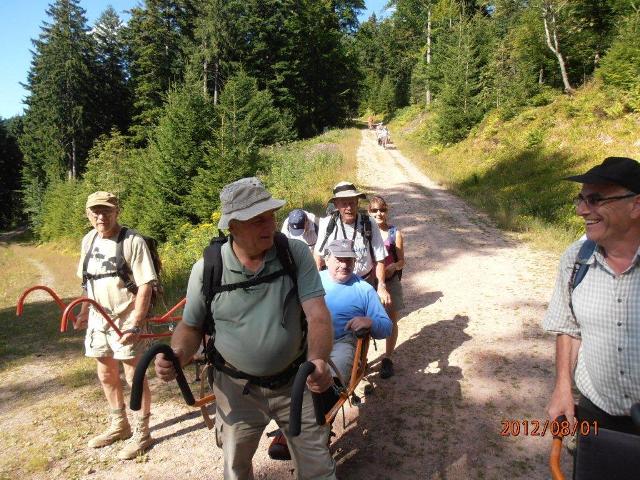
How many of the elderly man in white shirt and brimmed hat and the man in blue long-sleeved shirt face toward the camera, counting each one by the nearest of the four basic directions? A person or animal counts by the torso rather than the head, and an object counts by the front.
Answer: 2

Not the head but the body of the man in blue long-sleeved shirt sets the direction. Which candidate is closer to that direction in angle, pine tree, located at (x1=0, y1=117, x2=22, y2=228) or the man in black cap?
the man in black cap

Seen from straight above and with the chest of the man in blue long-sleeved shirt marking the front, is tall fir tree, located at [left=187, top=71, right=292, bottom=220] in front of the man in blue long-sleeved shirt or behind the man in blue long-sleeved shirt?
behind

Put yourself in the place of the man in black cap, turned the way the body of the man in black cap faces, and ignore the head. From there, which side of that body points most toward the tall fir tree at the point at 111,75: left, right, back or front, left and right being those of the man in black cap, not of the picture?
right

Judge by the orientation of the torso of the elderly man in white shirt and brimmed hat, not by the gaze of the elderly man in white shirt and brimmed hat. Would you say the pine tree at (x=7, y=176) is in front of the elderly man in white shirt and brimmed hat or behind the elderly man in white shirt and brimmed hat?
behind

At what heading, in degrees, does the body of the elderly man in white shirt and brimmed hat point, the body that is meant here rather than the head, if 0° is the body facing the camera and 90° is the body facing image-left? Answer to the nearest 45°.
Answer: approximately 0°

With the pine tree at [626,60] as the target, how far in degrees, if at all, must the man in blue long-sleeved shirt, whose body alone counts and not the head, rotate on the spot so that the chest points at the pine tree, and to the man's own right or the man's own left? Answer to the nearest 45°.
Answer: approximately 135° to the man's own left

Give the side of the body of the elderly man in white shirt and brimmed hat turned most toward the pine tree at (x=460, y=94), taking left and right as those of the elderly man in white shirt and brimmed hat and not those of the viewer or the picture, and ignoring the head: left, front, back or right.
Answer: back

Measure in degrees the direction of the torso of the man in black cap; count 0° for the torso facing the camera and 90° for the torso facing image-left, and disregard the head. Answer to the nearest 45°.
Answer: approximately 45°

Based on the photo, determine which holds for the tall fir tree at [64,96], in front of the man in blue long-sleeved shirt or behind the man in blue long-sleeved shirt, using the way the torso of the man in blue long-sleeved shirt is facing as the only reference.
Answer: behind
